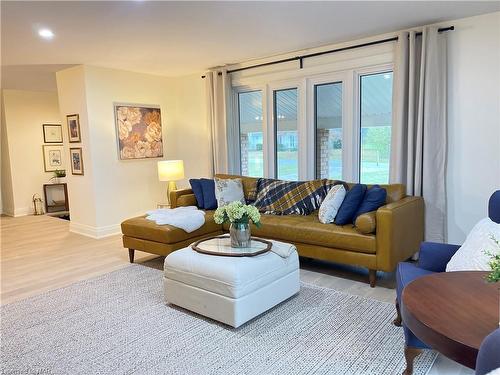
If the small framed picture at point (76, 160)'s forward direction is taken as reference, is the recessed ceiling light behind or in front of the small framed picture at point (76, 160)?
in front

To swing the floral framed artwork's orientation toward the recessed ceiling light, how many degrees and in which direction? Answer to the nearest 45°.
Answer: approximately 90° to its right

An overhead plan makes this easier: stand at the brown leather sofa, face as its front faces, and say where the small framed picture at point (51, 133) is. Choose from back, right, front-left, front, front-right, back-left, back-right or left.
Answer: right

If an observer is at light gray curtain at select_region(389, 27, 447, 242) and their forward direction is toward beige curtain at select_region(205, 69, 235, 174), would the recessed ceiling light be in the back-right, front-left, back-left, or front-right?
front-left

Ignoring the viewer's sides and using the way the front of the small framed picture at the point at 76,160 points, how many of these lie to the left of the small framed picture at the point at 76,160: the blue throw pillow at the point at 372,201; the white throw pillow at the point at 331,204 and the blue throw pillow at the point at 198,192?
3

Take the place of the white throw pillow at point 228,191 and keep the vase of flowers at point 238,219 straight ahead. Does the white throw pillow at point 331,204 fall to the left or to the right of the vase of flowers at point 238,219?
left

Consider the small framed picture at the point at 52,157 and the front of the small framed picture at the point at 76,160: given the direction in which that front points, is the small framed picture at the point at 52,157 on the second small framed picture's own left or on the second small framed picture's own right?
on the second small framed picture's own right

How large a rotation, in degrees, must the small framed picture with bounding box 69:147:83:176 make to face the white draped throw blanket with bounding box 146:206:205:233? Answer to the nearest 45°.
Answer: approximately 90° to its left

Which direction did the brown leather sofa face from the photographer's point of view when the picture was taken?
facing the viewer and to the left of the viewer

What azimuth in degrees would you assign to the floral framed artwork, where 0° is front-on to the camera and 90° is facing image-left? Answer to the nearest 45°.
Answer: approximately 315°

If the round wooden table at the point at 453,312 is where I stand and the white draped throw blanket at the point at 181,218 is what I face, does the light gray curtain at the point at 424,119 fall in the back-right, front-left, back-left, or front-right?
front-right
